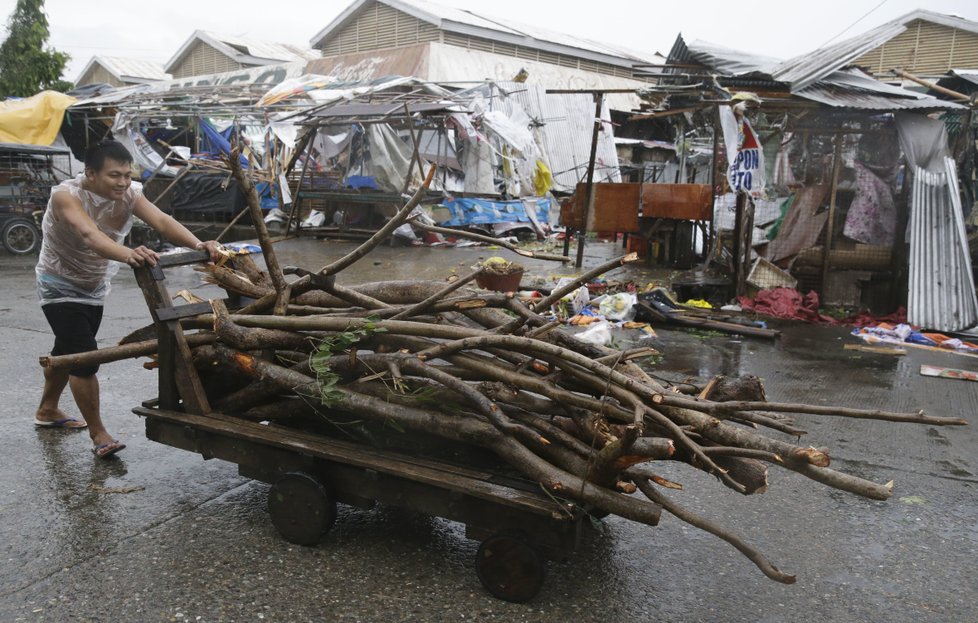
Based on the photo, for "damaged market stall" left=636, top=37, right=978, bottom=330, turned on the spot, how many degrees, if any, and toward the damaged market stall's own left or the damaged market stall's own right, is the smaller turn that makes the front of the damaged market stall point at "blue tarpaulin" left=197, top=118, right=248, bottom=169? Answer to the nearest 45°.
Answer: approximately 90° to the damaged market stall's own right

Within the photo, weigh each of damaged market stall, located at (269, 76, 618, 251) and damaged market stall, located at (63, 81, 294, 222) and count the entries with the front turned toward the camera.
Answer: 2

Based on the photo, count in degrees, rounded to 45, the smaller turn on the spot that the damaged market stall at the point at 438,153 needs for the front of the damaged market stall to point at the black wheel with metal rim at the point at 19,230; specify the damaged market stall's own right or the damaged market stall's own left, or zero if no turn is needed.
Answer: approximately 90° to the damaged market stall's own right

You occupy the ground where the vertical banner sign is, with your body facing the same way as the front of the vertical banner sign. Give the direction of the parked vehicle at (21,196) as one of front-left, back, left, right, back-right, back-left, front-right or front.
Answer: right

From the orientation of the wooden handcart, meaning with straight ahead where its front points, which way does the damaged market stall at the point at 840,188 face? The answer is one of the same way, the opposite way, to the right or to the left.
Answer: to the right

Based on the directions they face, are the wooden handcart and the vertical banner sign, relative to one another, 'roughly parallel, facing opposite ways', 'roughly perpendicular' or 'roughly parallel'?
roughly perpendicular

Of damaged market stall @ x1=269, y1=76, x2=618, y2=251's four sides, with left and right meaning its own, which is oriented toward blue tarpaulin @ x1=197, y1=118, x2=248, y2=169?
right

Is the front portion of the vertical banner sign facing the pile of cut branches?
yes

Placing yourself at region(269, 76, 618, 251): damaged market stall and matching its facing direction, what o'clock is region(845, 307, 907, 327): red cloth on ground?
The red cloth on ground is roughly at 11 o'clock from the damaged market stall.

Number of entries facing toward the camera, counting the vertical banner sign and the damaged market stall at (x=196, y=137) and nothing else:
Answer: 2

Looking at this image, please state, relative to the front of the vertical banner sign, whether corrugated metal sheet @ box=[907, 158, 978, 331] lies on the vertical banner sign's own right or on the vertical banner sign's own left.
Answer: on the vertical banner sign's own left

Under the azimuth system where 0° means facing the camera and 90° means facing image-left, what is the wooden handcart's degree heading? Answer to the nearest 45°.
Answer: approximately 315°
